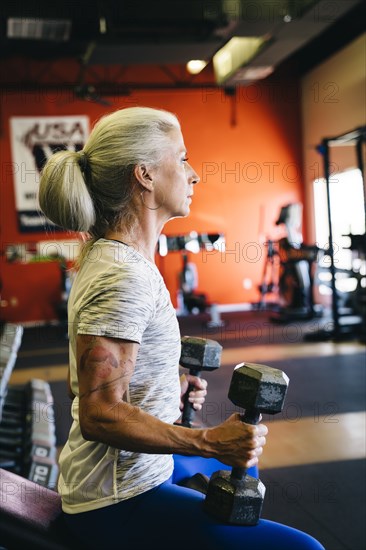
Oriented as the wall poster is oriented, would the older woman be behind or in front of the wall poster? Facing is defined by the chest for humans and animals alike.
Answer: in front

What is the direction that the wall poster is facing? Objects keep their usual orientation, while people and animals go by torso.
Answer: toward the camera

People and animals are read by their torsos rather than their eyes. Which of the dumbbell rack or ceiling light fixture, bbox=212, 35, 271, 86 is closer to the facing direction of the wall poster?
the dumbbell rack

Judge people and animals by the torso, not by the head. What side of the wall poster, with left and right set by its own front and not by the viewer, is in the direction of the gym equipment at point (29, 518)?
front

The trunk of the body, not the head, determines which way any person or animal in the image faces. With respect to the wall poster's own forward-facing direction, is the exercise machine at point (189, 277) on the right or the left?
on its left

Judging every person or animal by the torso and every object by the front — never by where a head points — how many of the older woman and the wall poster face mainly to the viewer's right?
1

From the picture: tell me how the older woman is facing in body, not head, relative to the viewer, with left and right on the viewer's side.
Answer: facing to the right of the viewer

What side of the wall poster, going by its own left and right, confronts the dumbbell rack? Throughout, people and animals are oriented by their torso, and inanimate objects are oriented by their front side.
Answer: front

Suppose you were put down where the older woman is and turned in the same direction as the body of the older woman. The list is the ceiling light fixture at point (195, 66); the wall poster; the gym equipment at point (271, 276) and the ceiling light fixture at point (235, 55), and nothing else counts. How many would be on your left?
4

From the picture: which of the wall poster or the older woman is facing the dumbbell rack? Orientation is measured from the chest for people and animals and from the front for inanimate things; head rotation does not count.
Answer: the wall poster

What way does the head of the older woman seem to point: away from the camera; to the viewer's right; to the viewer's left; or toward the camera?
to the viewer's right

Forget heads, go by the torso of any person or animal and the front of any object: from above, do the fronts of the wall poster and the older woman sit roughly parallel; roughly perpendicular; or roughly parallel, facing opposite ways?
roughly perpendicular

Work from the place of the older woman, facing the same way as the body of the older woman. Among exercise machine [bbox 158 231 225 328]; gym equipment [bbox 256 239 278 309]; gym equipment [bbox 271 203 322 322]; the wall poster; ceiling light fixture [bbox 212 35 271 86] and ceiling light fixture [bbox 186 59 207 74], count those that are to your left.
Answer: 6

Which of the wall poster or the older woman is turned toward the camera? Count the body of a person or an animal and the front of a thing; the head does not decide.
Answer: the wall poster
